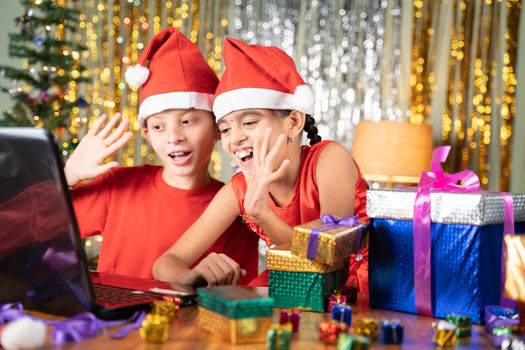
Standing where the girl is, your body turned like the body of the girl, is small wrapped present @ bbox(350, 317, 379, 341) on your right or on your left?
on your left

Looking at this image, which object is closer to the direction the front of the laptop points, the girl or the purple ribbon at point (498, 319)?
the girl

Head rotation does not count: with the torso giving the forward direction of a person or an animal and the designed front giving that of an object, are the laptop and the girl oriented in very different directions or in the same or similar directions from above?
very different directions

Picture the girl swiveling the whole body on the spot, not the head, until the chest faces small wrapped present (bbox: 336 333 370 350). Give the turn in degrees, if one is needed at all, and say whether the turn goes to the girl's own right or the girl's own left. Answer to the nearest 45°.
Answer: approximately 45° to the girl's own left

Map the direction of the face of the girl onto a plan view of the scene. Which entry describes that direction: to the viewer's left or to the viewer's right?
to the viewer's left

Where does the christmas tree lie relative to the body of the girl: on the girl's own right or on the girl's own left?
on the girl's own right

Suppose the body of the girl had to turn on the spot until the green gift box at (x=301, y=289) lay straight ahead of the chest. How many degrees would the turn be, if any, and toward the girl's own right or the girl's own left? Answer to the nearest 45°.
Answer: approximately 45° to the girl's own left

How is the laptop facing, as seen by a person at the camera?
facing away from the viewer and to the right of the viewer

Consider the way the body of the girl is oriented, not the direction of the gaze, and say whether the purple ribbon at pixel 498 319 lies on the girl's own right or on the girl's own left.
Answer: on the girl's own left

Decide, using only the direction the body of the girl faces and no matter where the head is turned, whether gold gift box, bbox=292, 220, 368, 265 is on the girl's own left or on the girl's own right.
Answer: on the girl's own left

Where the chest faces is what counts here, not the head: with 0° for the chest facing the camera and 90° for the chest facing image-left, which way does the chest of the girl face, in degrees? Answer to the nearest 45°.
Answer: approximately 45°
